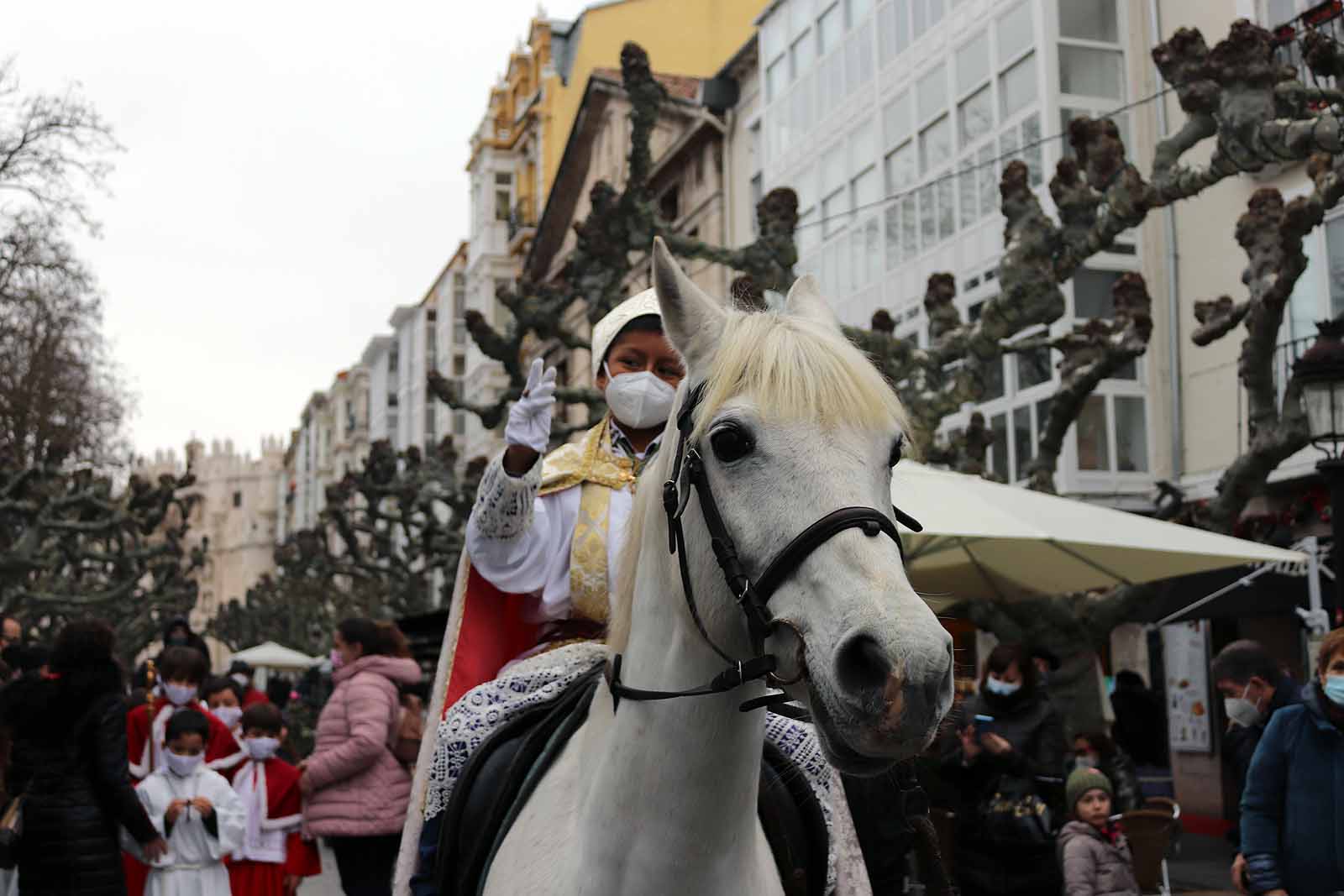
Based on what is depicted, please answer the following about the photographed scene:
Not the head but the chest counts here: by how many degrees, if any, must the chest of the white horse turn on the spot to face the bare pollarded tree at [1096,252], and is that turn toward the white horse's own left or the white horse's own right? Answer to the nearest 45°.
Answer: approximately 135° to the white horse's own left

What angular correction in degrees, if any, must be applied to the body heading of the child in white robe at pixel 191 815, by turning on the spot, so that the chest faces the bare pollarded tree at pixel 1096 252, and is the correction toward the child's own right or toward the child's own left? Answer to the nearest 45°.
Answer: approximately 90° to the child's own left

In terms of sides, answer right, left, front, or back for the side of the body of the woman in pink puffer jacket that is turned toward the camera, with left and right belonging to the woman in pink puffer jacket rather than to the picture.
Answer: left
